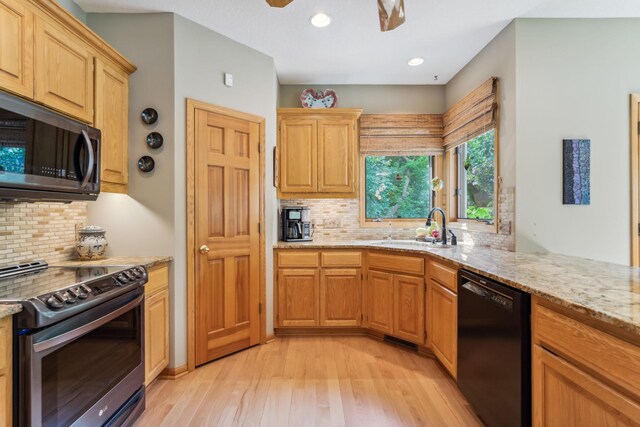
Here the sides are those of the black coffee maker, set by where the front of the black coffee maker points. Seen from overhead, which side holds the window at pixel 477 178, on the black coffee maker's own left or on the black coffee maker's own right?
on the black coffee maker's own left

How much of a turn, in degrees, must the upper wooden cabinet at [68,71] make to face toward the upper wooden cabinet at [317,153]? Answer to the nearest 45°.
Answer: approximately 45° to its left

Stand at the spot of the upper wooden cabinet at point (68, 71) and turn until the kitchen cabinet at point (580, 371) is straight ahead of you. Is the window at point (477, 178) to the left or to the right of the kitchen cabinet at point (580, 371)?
left

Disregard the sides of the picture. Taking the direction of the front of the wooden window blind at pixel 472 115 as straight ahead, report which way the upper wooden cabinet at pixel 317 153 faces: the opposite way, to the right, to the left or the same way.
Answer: to the left

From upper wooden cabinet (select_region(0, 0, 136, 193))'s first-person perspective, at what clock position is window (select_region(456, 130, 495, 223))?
The window is roughly at 11 o'clock from the upper wooden cabinet.

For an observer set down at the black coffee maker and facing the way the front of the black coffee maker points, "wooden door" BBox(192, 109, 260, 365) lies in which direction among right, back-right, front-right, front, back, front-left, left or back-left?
front-right

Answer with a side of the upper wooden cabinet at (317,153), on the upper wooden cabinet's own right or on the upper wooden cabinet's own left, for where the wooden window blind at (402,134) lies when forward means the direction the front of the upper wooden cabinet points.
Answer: on the upper wooden cabinet's own left

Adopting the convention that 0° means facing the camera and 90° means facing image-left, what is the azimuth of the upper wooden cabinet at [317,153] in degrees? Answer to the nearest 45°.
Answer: approximately 0°

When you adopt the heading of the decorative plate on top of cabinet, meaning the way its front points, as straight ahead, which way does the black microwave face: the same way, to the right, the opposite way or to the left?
to the left
